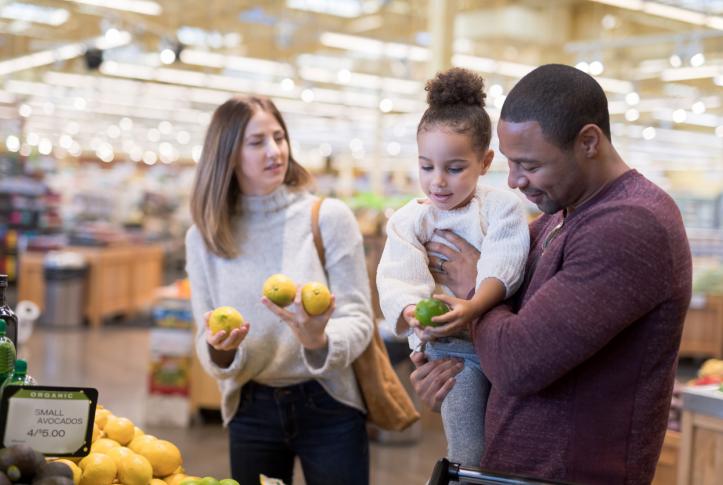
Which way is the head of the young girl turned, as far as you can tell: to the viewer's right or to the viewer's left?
to the viewer's left

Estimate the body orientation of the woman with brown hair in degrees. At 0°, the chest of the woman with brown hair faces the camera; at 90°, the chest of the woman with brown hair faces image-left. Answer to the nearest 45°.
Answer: approximately 0°

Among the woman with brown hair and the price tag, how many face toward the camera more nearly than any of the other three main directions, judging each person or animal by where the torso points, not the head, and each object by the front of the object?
2

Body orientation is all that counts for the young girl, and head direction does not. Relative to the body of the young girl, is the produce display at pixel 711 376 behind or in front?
behind

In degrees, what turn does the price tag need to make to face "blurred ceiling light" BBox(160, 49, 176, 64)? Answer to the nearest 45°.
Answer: approximately 180°

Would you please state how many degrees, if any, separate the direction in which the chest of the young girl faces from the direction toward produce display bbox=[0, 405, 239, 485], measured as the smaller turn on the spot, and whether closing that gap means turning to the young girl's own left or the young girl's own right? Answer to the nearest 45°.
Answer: approximately 45° to the young girl's own right

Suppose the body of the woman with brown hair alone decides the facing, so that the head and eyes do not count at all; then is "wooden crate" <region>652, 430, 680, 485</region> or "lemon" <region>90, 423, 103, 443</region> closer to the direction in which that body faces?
the lemon

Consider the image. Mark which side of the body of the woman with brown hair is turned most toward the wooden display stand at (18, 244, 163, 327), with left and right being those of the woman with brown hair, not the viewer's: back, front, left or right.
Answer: back
